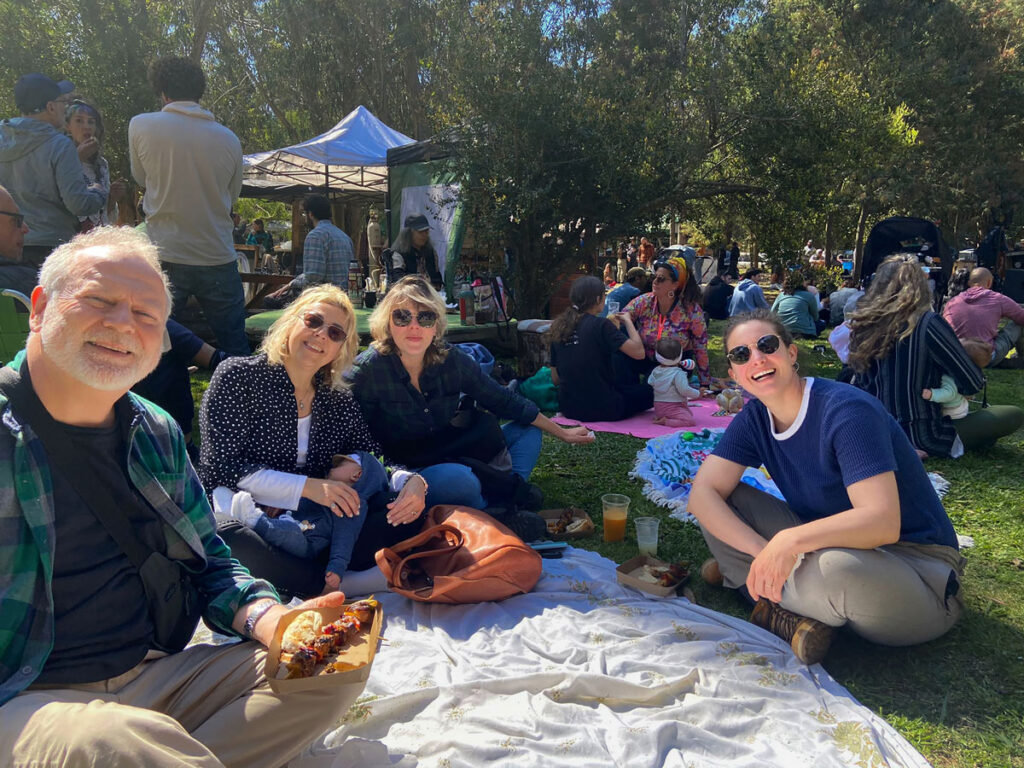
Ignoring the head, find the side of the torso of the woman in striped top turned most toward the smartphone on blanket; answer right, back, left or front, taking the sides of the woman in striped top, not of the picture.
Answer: back

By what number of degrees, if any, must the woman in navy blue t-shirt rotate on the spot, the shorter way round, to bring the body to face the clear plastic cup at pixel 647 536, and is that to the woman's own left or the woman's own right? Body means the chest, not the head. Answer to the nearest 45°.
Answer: approximately 90° to the woman's own right

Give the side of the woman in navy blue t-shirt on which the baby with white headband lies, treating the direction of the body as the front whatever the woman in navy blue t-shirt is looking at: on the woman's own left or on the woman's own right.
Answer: on the woman's own right

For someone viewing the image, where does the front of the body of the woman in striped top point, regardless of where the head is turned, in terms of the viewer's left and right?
facing away from the viewer and to the right of the viewer

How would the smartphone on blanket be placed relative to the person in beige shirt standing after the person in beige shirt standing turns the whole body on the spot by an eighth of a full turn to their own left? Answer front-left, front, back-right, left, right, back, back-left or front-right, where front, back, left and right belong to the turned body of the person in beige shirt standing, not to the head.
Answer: back

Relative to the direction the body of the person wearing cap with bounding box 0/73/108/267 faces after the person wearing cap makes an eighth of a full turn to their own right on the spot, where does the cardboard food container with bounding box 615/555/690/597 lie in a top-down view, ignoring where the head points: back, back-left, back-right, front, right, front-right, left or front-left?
front-right

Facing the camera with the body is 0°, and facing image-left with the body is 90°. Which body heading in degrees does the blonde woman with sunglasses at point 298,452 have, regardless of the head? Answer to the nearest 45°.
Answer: approximately 315°

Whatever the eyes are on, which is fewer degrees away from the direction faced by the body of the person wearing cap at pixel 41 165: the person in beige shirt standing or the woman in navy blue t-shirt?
the person in beige shirt standing

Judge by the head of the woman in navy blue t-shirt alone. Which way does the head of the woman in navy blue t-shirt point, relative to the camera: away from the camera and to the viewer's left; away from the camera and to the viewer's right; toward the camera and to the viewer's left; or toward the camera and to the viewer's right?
toward the camera and to the viewer's left

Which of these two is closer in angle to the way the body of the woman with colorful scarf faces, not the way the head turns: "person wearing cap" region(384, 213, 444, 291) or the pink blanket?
the pink blanket

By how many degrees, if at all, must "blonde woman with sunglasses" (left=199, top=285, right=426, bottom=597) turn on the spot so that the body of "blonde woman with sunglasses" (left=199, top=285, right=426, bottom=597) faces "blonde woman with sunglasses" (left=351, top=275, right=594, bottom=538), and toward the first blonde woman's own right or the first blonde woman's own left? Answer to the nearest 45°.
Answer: approximately 90° to the first blonde woman's own left

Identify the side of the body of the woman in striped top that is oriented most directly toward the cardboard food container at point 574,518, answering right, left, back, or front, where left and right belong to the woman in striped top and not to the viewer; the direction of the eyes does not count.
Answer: back

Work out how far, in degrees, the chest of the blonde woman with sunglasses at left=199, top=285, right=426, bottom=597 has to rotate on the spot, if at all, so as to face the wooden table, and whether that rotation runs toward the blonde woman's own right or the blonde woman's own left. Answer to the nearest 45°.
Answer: approximately 135° to the blonde woman's own left
